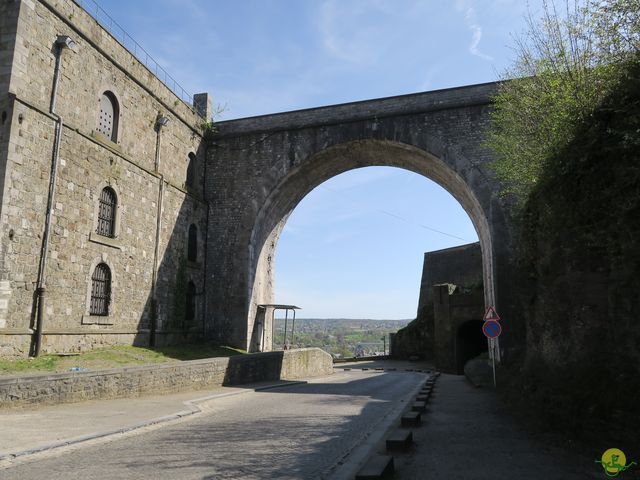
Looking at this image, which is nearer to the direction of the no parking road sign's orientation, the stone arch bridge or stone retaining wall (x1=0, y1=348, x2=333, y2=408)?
the stone retaining wall

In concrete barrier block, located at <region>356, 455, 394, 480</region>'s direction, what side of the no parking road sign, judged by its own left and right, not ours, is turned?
front

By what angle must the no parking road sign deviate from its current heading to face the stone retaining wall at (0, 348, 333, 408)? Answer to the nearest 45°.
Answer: approximately 45° to its right

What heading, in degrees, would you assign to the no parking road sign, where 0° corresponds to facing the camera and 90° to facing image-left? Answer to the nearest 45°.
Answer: approximately 0°

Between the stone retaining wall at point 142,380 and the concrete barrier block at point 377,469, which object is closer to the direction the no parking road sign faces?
the concrete barrier block
